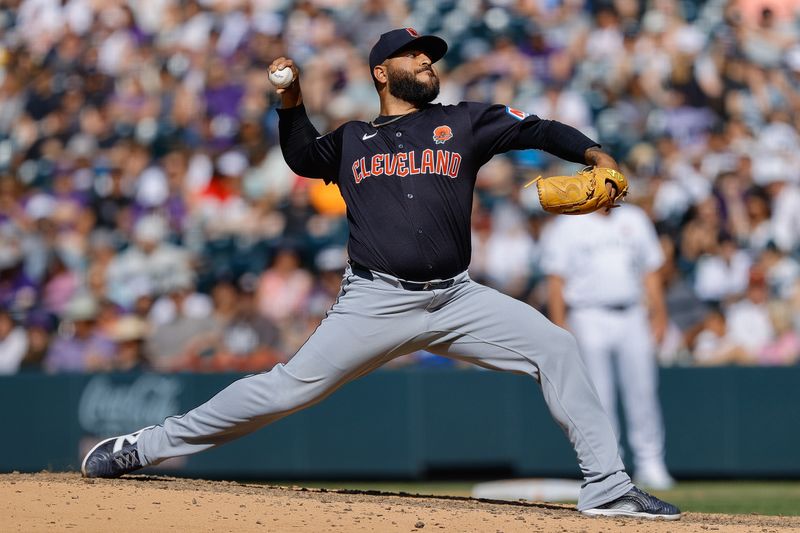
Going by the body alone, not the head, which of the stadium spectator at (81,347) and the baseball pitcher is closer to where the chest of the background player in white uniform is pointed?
the baseball pitcher

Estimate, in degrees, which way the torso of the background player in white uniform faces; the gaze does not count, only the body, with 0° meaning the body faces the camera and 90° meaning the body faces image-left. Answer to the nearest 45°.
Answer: approximately 0°

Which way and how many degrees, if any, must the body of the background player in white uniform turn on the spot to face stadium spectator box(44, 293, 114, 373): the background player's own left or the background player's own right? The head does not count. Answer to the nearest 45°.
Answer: approximately 180°

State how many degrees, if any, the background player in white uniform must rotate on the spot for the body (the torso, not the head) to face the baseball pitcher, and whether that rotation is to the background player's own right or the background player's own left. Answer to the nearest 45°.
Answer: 0° — they already face them
